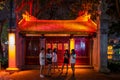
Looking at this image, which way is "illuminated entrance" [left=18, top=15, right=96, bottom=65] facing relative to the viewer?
toward the camera
